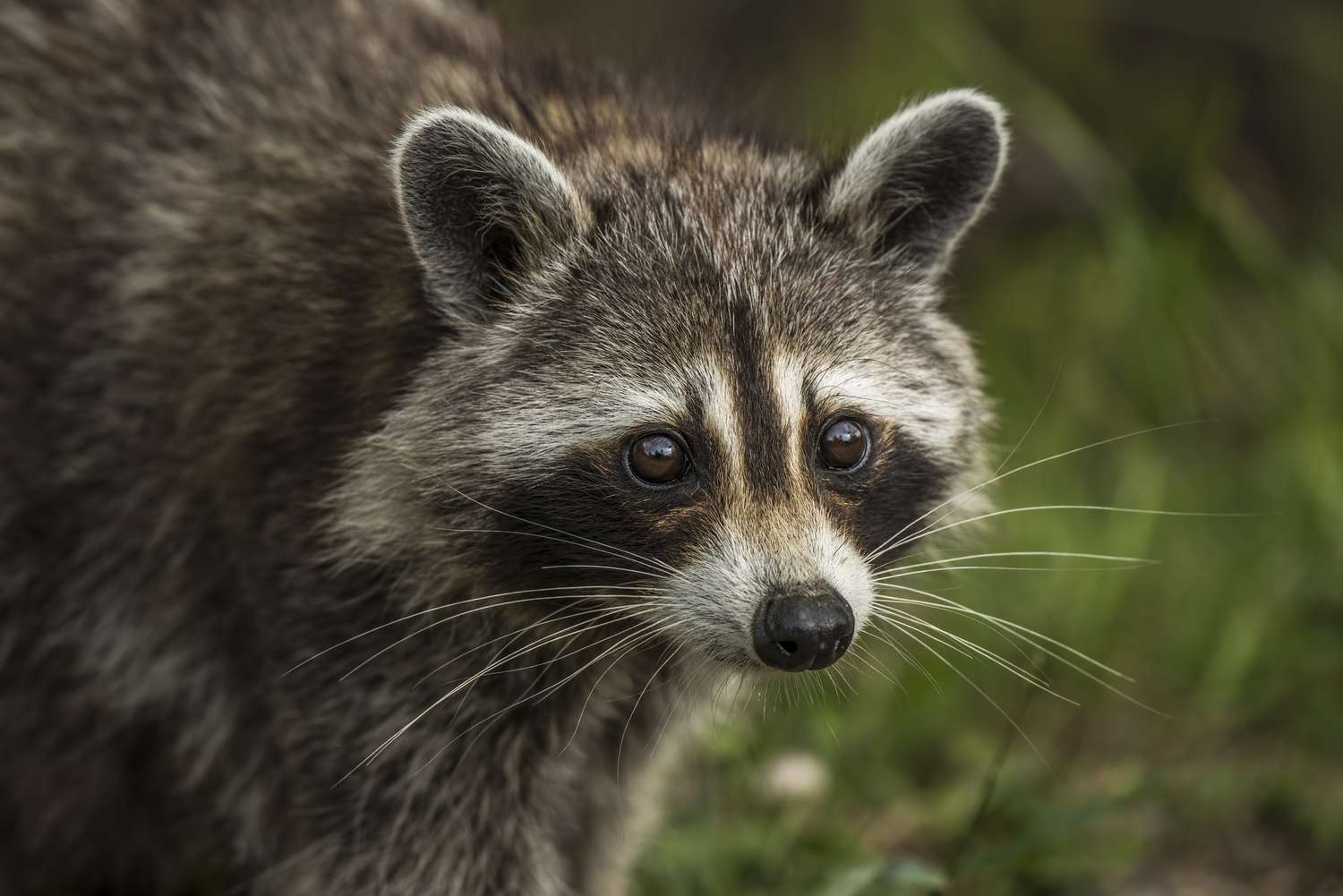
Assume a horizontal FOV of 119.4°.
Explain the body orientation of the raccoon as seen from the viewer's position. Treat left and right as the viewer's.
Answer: facing the viewer and to the right of the viewer
